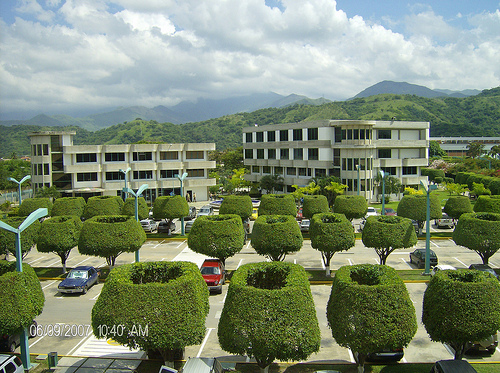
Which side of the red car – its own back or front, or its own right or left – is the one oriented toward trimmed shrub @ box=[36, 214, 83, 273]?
right

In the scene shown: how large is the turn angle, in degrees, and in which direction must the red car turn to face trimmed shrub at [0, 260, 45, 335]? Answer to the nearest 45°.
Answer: approximately 45° to its right

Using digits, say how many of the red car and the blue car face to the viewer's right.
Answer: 0

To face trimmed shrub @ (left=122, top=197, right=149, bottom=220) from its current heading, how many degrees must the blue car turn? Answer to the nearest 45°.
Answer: approximately 135° to its right

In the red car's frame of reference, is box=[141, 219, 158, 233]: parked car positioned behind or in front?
behind

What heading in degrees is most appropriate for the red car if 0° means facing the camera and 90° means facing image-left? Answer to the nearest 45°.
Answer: approximately 0°

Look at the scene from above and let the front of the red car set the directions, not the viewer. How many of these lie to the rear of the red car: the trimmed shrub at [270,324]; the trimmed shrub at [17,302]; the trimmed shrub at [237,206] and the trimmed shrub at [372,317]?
1

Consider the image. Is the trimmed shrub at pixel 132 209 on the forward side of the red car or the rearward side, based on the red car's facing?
on the rearward side

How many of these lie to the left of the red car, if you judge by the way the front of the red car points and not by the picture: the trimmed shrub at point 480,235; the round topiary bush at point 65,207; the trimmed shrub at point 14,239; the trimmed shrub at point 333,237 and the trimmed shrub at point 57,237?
2

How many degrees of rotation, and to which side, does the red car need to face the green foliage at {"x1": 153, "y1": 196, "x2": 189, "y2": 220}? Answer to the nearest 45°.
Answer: approximately 180°

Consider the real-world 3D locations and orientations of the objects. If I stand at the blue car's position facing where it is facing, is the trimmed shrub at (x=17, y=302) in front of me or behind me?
in front

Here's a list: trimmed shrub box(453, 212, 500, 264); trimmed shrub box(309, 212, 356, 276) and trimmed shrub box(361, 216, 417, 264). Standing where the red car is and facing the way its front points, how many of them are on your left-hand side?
3

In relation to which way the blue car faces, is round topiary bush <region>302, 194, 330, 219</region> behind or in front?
behind

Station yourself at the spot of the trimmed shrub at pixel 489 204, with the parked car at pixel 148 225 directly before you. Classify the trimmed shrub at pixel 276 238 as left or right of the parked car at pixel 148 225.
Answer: left
